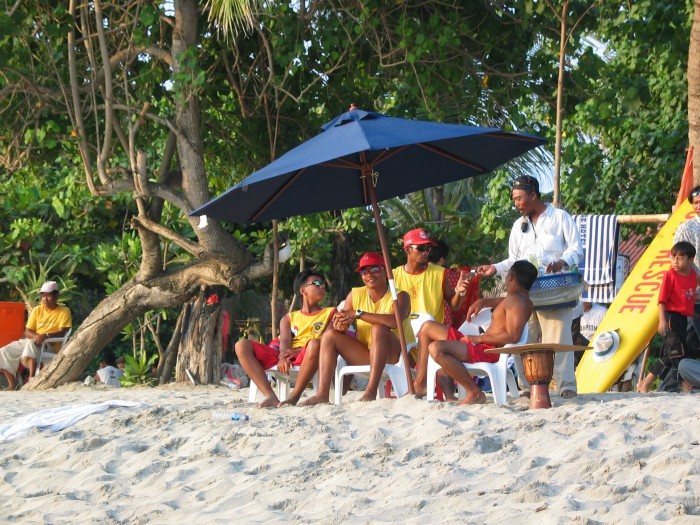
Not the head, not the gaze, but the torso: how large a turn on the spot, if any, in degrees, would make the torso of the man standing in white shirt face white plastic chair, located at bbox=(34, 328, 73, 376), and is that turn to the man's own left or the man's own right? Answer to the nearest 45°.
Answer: approximately 90° to the man's own right

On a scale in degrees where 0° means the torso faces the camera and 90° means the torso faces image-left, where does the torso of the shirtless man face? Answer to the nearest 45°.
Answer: approximately 90°

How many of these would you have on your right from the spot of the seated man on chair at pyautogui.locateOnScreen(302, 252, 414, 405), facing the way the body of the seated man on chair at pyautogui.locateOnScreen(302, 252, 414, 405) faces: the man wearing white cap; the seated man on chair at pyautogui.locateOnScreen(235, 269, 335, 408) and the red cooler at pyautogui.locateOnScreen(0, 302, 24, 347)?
3

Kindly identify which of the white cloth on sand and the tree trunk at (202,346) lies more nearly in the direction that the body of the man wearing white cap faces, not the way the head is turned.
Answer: the white cloth on sand

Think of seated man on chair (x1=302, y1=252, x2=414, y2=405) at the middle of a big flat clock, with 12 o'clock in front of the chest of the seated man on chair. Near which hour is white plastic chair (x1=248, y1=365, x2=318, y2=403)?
The white plastic chair is roughly at 3 o'clock from the seated man on chair.

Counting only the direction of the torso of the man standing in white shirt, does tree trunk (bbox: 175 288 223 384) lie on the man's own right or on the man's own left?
on the man's own right

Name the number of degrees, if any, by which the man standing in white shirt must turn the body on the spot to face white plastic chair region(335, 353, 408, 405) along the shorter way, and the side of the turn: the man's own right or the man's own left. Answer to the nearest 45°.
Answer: approximately 45° to the man's own right
